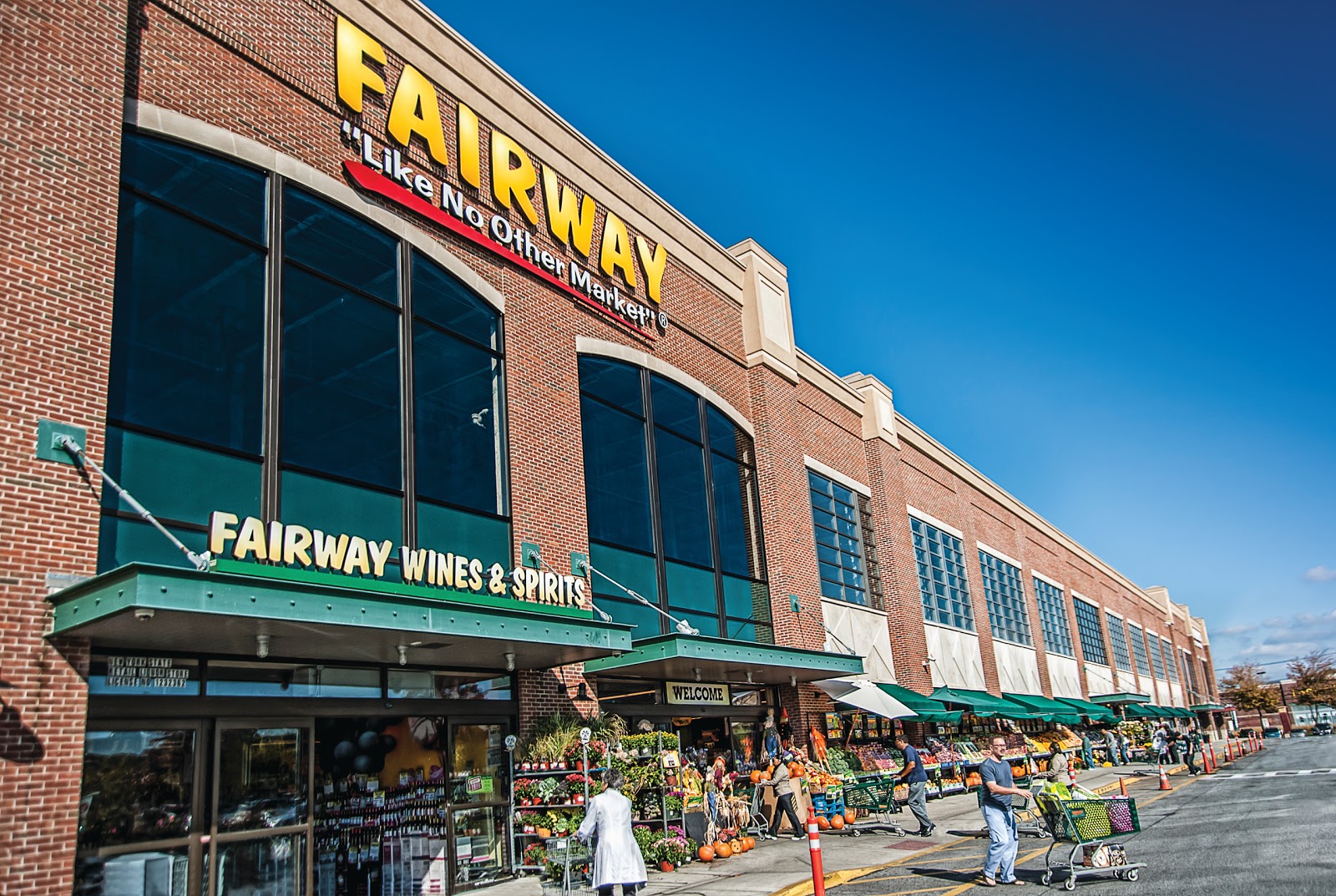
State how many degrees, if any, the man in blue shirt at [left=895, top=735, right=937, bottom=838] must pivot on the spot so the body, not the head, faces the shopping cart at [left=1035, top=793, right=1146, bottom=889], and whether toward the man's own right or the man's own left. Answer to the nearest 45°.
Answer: approximately 90° to the man's own left

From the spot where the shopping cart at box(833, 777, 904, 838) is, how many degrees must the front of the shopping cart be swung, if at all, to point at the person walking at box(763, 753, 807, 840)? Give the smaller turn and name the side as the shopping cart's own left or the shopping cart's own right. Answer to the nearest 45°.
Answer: approximately 45° to the shopping cart's own left

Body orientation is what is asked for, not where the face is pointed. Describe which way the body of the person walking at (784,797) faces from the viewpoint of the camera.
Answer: to the viewer's left

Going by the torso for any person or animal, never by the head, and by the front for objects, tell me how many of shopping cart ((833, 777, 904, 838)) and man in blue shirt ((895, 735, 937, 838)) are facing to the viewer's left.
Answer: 2

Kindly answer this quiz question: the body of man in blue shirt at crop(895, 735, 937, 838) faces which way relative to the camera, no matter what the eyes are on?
to the viewer's left

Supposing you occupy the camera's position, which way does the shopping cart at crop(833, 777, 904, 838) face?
facing to the left of the viewer
